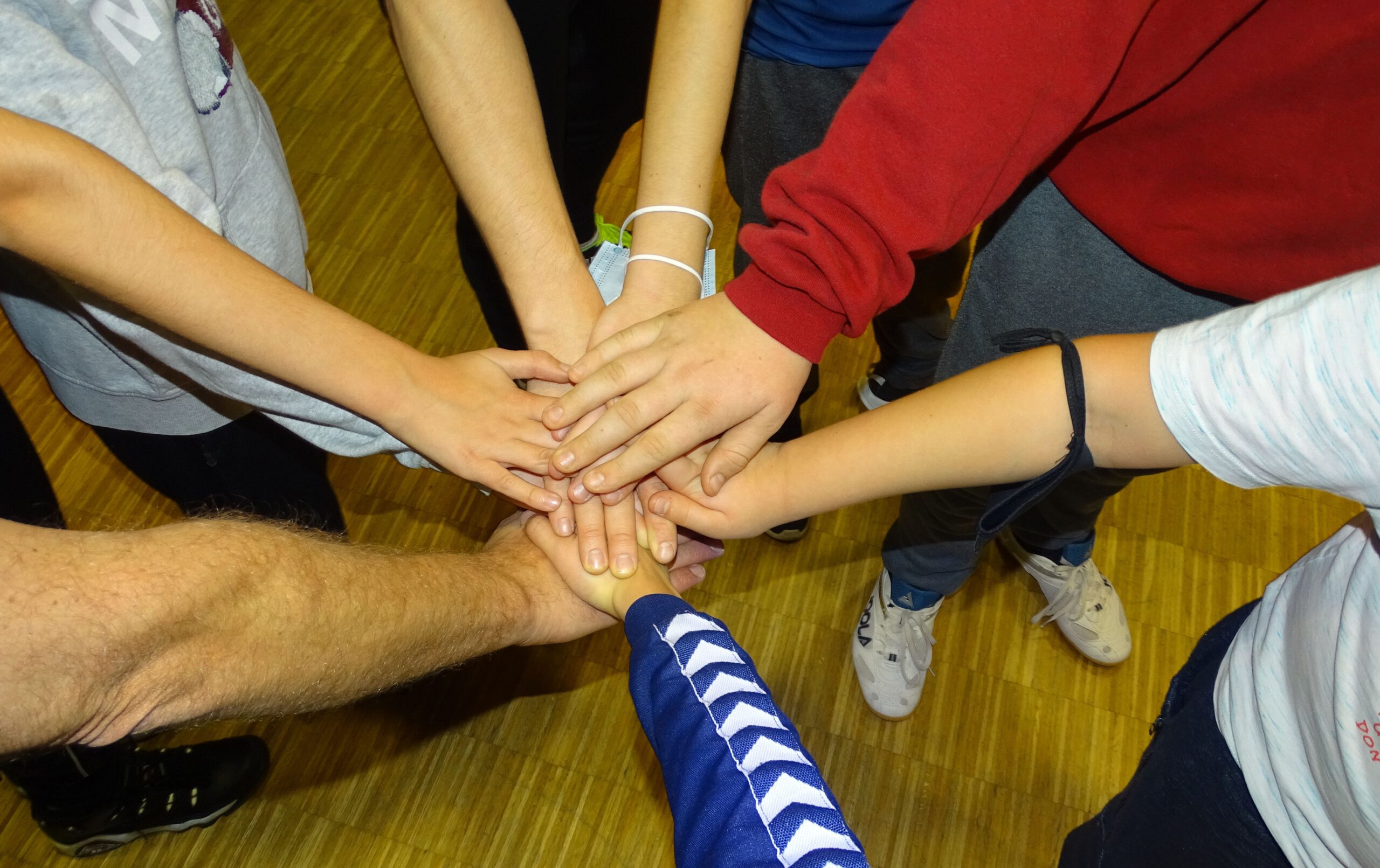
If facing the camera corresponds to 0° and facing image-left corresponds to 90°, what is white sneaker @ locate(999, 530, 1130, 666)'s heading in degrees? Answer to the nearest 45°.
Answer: approximately 315°
